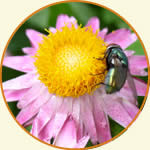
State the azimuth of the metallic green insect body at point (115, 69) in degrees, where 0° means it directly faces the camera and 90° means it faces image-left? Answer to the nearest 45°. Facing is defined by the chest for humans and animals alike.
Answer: approximately 180°
